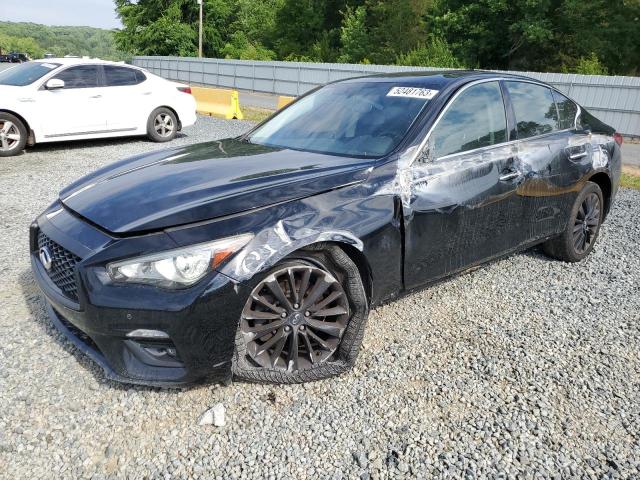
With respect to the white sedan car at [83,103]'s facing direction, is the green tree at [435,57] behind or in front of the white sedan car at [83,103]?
behind

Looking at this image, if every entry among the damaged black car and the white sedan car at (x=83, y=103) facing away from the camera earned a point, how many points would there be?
0

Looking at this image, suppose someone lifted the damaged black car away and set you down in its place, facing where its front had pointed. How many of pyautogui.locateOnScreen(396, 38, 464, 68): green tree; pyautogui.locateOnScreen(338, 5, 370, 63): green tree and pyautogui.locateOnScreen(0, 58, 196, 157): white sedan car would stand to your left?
0

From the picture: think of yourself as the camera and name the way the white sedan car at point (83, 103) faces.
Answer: facing the viewer and to the left of the viewer

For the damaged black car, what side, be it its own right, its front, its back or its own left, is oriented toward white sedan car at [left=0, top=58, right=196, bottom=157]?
right

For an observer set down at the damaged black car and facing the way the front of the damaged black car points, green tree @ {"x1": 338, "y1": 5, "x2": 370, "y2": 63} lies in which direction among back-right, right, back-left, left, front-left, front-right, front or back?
back-right

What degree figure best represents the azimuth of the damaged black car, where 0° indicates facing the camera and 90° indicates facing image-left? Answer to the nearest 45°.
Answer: approximately 45°

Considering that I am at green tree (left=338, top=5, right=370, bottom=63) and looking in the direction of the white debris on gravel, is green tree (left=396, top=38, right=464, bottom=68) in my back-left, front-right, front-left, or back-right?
front-left

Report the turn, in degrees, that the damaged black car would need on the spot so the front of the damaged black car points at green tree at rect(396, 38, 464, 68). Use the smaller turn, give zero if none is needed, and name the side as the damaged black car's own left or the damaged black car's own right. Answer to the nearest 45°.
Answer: approximately 135° to the damaged black car's own right

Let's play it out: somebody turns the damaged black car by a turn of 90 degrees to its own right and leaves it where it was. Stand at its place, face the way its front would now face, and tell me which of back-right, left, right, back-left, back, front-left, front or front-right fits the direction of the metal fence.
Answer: front-right

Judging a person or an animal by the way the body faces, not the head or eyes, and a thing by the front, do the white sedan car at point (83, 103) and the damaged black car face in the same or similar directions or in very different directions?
same or similar directions

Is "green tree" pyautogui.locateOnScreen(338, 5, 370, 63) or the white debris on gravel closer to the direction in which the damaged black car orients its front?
the white debris on gravel

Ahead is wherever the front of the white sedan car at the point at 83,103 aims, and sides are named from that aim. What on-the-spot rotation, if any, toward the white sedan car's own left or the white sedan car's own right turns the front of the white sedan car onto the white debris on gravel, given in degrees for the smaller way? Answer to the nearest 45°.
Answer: approximately 45° to the white sedan car's own left

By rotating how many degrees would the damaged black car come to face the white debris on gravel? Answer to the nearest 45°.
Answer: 0° — it already faces it
